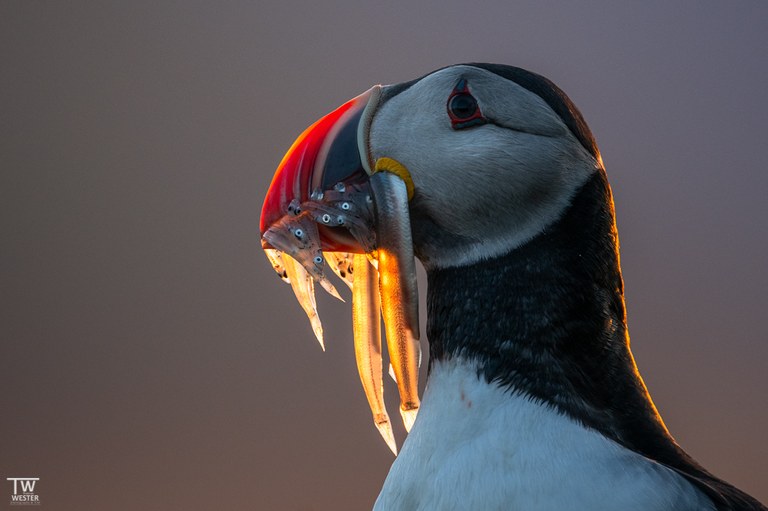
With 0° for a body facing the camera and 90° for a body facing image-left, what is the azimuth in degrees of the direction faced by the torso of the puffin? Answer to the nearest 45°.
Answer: approximately 90°
